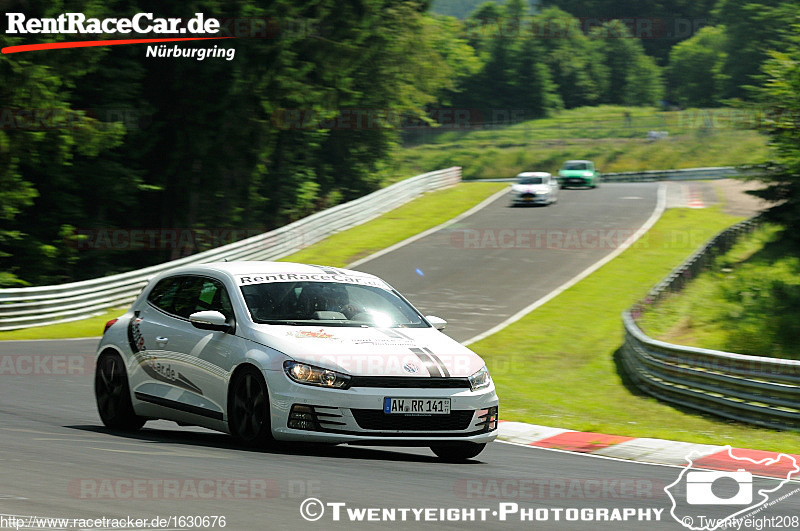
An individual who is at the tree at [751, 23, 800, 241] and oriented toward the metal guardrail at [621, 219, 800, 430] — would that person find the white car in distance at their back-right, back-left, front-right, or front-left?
back-right

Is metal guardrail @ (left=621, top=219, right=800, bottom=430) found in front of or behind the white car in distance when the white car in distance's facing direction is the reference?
in front

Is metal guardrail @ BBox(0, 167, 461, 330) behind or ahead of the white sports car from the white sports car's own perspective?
behind

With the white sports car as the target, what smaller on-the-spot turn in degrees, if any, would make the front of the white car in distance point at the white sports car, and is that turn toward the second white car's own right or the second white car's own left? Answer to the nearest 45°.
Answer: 0° — it already faces it

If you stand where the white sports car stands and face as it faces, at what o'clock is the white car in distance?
The white car in distance is roughly at 8 o'clock from the white sports car.

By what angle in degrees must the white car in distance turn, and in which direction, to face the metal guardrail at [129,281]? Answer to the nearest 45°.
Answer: approximately 45° to its right

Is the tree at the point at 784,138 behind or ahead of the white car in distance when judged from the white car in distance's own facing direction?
ahead

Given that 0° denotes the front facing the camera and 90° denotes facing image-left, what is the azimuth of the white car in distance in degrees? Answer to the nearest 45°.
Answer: approximately 0°
